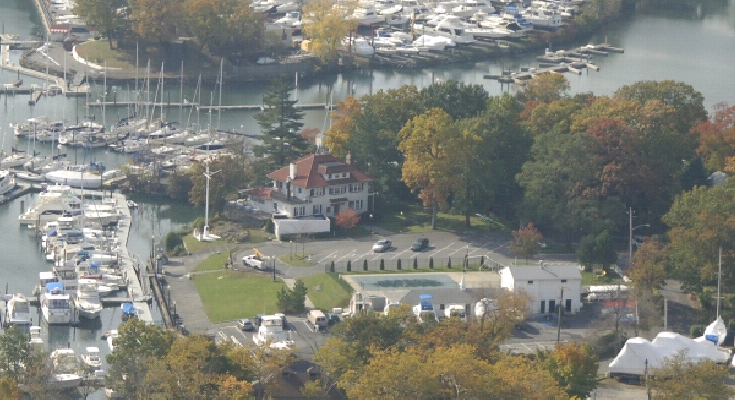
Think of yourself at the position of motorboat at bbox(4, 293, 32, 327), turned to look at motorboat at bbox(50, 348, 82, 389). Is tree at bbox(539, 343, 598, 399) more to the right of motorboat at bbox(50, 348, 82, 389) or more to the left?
left

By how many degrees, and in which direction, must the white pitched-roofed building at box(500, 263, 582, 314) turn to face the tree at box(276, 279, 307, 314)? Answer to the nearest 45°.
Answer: approximately 90° to its right

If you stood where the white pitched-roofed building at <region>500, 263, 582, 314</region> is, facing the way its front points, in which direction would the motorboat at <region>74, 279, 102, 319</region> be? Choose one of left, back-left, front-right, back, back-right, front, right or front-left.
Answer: right

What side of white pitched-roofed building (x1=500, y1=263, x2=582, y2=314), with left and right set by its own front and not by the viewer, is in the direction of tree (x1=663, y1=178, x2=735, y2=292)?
left

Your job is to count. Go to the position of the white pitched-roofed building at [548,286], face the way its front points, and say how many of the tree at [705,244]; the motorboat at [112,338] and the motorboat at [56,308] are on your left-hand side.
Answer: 1

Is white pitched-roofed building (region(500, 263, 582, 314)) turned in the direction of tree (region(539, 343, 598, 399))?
yes

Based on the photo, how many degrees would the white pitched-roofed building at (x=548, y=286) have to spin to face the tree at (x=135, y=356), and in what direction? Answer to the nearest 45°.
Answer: approximately 45° to its right

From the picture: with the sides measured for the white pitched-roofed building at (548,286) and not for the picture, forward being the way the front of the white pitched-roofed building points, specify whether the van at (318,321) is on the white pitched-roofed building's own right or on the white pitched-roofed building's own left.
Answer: on the white pitched-roofed building's own right

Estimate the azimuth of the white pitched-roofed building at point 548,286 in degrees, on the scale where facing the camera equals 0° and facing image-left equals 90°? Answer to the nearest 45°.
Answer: approximately 0°

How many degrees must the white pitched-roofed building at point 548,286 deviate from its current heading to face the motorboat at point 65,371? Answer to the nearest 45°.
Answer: approximately 45° to its right

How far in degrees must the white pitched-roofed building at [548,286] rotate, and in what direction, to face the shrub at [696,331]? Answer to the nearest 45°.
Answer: approximately 90° to its left

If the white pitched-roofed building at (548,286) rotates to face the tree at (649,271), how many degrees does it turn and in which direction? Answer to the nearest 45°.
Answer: approximately 90° to its left
